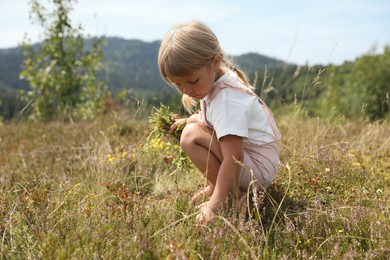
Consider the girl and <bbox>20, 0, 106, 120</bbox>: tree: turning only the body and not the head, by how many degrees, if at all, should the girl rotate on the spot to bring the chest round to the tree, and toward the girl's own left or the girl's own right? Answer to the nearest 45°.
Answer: approximately 45° to the girl's own right

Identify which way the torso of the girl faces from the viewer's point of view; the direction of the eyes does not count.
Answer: to the viewer's left
